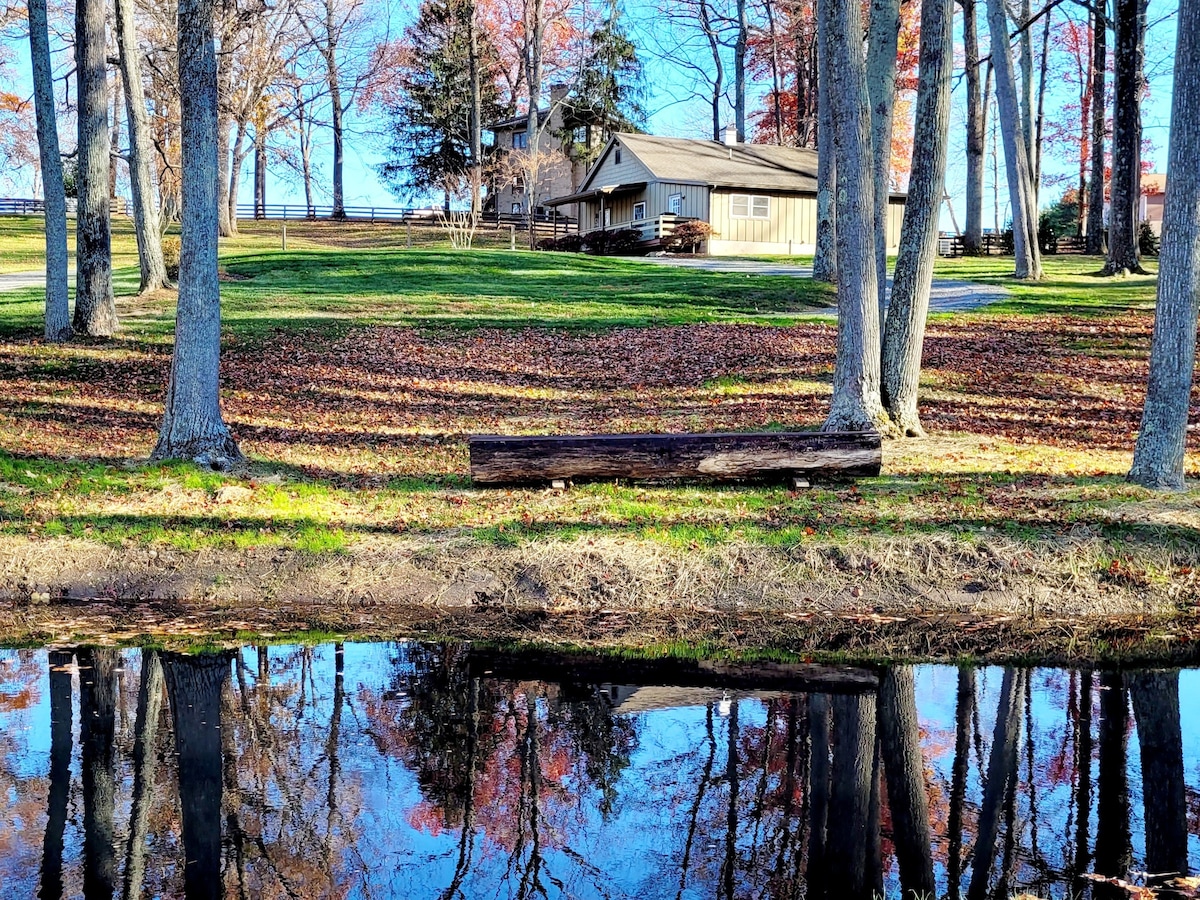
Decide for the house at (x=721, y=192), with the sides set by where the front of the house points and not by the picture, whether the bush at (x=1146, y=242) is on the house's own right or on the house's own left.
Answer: on the house's own left

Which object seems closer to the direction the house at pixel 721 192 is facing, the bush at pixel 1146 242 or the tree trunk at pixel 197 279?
the tree trunk

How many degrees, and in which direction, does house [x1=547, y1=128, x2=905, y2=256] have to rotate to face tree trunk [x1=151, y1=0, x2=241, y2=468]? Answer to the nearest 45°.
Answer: approximately 45° to its left

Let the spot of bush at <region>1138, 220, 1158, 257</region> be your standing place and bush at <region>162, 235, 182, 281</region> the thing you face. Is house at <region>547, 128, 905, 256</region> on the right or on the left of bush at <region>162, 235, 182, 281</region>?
right

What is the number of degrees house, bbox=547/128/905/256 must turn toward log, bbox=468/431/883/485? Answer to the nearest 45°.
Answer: approximately 45° to its left

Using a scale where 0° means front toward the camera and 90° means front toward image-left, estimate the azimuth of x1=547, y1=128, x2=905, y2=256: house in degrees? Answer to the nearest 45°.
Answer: approximately 45°
